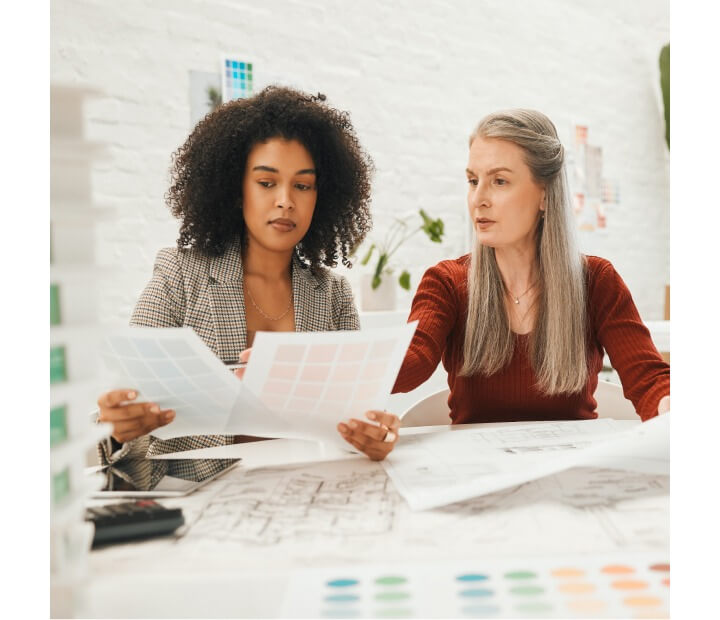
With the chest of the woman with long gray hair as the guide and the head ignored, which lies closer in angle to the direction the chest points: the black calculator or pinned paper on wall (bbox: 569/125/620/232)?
the black calculator

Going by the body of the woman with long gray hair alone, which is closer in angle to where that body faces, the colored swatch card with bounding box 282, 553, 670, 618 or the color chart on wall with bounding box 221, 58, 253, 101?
the colored swatch card

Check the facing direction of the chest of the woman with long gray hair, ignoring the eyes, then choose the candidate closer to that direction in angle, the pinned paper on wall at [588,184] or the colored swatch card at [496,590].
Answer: the colored swatch card

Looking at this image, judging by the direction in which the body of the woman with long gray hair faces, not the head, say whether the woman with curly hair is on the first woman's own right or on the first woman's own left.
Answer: on the first woman's own right

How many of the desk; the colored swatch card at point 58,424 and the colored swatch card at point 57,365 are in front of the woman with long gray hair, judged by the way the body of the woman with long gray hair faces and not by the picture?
3

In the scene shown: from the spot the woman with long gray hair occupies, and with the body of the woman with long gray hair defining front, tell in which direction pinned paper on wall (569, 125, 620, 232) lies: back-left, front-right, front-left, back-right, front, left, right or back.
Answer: back

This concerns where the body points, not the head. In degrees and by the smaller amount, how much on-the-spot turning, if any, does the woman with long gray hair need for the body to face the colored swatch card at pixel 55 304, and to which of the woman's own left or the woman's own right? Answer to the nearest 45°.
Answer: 0° — they already face it

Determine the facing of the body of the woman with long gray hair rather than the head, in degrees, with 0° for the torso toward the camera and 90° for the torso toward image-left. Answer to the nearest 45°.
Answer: approximately 0°

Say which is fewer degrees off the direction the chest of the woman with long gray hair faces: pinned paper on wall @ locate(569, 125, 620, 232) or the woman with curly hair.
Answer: the woman with curly hair

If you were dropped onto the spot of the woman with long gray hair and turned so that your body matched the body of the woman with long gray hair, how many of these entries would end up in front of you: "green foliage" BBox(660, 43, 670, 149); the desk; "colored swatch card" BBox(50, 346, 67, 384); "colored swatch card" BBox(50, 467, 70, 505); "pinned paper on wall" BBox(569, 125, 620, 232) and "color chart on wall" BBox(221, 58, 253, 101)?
3

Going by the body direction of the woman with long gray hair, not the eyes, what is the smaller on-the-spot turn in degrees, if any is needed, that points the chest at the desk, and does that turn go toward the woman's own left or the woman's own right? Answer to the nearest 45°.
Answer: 0° — they already face it

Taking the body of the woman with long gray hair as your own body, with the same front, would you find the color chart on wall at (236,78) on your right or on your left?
on your right

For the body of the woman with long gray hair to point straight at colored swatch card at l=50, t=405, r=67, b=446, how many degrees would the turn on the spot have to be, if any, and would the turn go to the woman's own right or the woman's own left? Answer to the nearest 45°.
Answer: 0° — they already face it

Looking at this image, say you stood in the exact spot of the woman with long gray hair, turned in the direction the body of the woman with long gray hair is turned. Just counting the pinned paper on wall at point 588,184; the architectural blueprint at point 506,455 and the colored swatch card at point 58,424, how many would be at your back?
1

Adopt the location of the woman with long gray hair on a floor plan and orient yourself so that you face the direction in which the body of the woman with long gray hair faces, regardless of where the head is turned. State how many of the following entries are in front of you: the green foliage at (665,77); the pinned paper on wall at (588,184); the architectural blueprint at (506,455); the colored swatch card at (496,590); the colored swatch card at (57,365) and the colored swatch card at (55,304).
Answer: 4

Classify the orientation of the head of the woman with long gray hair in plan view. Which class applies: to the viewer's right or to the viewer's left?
to the viewer's left

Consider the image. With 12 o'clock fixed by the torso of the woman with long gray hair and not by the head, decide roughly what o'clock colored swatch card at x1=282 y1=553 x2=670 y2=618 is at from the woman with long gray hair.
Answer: The colored swatch card is roughly at 12 o'clock from the woman with long gray hair.
